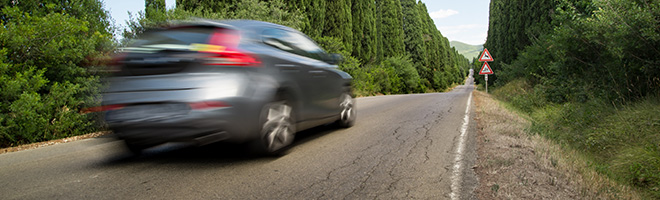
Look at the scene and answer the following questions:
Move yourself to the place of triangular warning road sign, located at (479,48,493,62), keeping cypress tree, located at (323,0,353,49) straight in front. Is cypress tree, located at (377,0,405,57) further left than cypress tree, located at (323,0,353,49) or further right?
right

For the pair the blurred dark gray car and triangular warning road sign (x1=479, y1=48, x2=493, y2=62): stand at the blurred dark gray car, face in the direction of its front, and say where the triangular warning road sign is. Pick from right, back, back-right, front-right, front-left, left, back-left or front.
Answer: front

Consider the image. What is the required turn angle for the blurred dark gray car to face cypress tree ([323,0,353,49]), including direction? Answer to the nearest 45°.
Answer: approximately 45° to its left

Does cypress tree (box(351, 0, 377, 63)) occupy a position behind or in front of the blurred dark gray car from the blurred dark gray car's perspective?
in front

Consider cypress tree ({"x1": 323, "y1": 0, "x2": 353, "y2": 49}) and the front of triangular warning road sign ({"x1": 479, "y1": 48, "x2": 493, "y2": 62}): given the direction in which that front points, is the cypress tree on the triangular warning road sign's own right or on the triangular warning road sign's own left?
on the triangular warning road sign's own right

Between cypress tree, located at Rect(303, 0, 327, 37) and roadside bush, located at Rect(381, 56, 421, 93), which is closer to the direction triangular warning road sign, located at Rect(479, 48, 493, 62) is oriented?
the cypress tree

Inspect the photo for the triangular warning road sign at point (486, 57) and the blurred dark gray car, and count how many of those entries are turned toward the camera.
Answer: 1

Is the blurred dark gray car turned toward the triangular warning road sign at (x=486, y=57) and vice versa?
yes

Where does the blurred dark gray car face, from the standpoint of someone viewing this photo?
facing away from the viewer and to the right of the viewer

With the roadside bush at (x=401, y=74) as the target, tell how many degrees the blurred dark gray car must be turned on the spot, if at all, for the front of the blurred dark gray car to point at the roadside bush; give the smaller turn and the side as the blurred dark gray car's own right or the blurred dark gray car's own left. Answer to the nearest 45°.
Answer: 0° — it already faces it

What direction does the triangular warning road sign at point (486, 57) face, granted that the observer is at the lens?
facing the viewer

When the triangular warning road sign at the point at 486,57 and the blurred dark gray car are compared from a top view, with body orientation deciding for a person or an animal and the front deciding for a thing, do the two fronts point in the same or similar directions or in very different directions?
very different directions
